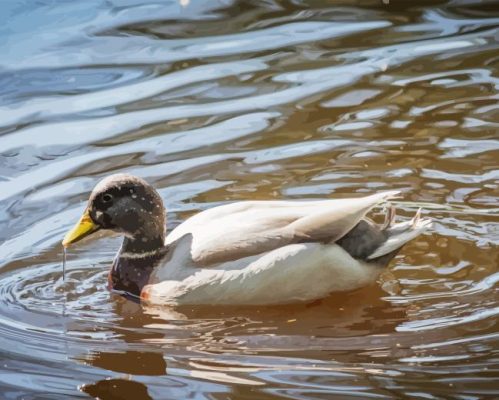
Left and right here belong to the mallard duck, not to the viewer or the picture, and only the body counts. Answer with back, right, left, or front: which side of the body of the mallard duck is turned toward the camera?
left
